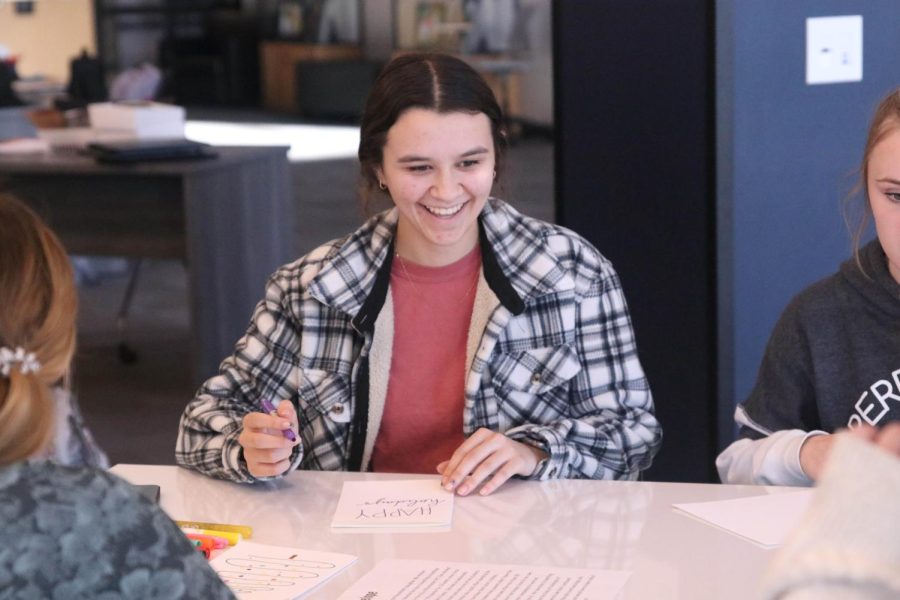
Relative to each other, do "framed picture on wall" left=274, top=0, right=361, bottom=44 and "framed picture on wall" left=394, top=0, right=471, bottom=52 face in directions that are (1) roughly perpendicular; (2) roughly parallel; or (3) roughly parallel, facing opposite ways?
roughly parallel

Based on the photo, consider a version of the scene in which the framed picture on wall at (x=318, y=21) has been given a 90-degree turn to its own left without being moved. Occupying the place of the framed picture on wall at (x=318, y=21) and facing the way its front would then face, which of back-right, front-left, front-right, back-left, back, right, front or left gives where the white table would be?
right

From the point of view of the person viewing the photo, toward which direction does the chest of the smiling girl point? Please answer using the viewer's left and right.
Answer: facing the viewer

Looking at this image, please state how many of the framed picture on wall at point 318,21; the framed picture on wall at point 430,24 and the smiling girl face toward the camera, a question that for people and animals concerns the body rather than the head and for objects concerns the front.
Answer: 3

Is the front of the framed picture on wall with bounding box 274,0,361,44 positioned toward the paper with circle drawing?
yes

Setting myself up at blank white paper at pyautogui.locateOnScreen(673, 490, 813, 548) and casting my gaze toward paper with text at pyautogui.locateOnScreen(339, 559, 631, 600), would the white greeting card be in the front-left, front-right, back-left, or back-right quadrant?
front-right

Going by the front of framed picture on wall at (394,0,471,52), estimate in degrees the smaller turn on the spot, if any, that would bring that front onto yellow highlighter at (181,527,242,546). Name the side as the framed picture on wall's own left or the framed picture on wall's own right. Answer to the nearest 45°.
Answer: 0° — it already faces it

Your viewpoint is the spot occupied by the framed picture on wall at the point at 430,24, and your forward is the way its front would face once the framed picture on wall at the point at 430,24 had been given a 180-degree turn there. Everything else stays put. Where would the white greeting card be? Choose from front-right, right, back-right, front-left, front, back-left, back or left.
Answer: back

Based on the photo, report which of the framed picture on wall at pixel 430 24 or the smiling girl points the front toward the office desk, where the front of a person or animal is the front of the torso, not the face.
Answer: the framed picture on wall

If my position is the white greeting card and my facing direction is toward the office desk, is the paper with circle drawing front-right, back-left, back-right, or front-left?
back-left

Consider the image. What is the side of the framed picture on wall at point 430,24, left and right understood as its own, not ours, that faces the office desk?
front

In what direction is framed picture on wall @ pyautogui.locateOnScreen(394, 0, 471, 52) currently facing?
toward the camera

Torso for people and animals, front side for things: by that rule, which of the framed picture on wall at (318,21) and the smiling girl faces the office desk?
the framed picture on wall

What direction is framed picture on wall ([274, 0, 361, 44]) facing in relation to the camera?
toward the camera

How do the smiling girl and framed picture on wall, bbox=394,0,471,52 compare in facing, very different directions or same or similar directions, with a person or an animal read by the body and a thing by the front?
same or similar directions

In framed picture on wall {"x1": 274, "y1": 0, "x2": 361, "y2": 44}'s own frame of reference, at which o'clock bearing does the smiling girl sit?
The smiling girl is roughly at 12 o'clock from the framed picture on wall.

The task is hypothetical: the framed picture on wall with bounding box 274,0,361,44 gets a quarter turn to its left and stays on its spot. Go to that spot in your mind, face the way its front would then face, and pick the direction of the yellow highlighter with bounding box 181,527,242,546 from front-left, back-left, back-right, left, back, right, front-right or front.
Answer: right
